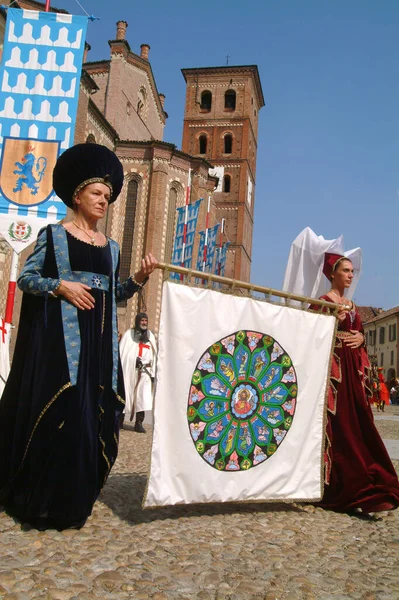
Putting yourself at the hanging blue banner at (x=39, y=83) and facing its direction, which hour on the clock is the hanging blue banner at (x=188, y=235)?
the hanging blue banner at (x=188, y=235) is roughly at 7 o'clock from the hanging blue banner at (x=39, y=83).

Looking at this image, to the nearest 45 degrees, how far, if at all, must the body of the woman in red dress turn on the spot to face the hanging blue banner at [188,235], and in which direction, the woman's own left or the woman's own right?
approximately 180°

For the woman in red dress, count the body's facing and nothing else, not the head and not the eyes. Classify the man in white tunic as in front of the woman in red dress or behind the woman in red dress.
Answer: behind

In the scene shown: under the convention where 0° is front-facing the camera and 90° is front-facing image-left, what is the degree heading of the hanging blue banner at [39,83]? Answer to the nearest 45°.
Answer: approximately 0°

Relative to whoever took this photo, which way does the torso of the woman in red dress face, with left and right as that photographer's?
facing the viewer and to the right of the viewer

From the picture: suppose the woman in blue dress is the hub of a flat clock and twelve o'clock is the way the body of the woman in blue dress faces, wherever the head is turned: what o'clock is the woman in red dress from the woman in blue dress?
The woman in red dress is roughly at 10 o'clock from the woman in blue dress.

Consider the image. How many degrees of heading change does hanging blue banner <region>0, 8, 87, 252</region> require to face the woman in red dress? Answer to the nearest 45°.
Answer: approximately 45° to its left

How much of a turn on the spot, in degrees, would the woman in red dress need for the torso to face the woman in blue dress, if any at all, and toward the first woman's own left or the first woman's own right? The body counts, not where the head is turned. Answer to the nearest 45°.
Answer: approximately 90° to the first woman's own right

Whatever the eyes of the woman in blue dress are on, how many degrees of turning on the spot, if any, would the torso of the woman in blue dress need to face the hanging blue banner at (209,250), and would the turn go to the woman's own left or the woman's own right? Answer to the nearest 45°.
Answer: approximately 135° to the woman's own left

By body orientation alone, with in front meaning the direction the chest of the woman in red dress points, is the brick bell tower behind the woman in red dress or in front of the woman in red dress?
behind

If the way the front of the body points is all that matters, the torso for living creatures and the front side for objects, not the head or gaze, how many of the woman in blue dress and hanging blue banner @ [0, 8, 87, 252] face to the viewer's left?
0

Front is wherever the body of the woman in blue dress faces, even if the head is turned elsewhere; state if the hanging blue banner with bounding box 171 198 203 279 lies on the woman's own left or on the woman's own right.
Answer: on the woman's own left
